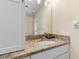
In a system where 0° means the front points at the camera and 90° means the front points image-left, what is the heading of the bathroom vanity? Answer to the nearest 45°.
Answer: approximately 315°
